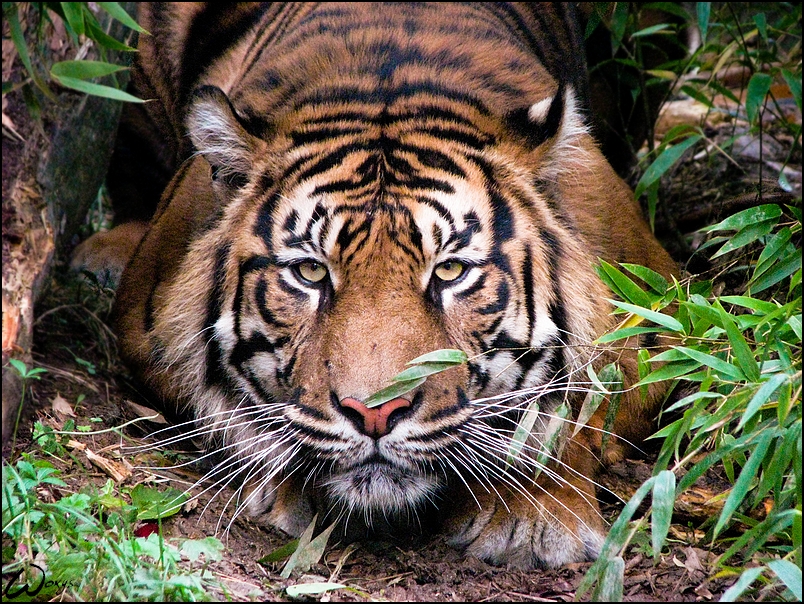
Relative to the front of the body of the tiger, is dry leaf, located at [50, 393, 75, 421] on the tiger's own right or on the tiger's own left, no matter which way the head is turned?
on the tiger's own right

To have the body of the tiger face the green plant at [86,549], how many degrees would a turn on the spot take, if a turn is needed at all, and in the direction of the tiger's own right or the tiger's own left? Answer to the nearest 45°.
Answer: approximately 45° to the tiger's own right

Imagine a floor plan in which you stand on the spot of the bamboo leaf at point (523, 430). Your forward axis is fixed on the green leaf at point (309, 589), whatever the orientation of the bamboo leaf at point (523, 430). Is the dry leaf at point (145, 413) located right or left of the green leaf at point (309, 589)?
right

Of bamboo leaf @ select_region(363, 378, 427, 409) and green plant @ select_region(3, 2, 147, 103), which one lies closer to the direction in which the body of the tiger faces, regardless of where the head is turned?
the bamboo leaf

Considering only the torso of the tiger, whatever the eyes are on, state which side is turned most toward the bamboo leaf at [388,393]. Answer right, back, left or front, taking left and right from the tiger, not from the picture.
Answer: front

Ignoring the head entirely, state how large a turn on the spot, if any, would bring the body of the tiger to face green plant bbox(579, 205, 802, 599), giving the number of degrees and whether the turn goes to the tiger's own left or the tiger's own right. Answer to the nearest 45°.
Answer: approximately 45° to the tiger's own left

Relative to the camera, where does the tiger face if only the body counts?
toward the camera

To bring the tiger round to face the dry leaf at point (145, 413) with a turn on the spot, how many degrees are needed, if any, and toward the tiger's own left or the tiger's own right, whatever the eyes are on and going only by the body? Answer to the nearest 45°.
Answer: approximately 45° to the tiger's own right

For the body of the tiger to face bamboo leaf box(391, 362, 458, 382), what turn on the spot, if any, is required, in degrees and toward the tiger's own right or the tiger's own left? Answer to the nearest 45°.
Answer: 0° — it already faces it

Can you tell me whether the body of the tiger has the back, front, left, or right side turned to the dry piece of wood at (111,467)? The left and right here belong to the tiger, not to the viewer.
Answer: right

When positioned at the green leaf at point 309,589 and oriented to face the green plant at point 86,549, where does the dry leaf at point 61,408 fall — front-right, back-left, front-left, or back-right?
front-right

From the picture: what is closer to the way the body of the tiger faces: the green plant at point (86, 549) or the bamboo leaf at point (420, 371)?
the bamboo leaf

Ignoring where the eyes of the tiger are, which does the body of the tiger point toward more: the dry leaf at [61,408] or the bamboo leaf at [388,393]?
the bamboo leaf
